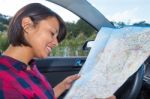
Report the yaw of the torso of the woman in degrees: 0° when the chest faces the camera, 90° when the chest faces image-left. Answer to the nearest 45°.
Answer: approximately 270°
